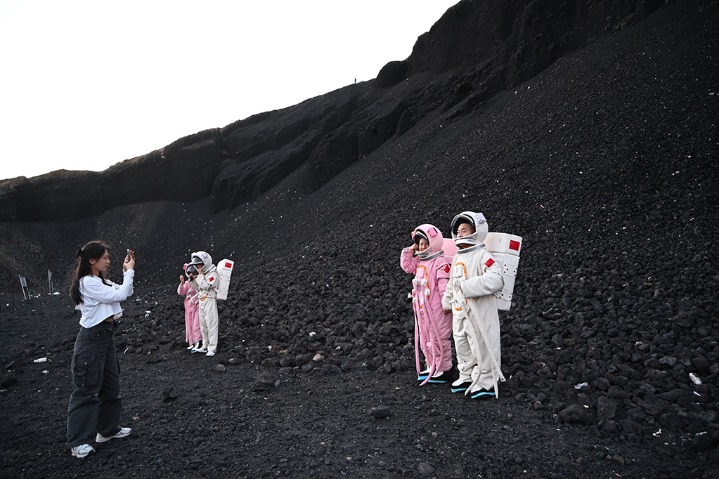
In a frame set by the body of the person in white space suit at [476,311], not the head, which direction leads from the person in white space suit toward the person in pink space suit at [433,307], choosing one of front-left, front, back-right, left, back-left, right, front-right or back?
right

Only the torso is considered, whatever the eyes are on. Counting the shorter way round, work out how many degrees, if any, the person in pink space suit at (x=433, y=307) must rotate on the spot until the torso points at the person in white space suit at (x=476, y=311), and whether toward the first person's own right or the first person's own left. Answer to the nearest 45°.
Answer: approximately 90° to the first person's own left

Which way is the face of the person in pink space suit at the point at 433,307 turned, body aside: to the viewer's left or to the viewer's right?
to the viewer's left

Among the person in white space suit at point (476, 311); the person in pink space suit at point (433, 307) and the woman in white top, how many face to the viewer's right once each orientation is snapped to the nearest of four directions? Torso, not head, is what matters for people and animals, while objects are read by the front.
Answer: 1

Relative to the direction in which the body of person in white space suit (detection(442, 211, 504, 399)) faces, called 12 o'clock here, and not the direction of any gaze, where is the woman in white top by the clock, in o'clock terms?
The woman in white top is roughly at 1 o'clock from the person in white space suit.

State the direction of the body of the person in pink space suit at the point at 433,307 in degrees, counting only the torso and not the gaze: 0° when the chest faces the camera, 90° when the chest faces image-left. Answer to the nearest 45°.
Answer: approximately 45°

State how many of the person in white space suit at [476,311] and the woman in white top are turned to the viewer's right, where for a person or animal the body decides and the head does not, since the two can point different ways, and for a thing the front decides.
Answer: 1

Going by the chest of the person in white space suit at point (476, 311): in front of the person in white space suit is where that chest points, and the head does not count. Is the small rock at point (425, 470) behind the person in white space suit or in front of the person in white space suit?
in front

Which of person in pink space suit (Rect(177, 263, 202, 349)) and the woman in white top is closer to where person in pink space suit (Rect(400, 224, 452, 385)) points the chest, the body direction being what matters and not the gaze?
the woman in white top

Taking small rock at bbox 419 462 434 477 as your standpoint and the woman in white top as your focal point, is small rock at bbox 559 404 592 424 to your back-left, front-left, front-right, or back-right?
back-right

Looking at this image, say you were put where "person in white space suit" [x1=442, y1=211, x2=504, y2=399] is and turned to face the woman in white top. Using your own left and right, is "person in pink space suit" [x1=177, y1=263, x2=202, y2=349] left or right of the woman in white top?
right

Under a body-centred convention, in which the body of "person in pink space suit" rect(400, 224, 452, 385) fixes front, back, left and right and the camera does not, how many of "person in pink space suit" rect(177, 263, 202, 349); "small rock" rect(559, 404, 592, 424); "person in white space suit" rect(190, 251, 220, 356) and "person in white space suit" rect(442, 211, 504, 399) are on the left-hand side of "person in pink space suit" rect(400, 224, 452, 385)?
2

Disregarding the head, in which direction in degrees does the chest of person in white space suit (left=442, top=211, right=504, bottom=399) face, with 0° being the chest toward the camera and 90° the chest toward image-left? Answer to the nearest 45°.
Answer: approximately 45°

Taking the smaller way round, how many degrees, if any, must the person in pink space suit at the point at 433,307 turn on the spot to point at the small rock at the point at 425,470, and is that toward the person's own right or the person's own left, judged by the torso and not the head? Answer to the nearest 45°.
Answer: approximately 45° to the person's own left

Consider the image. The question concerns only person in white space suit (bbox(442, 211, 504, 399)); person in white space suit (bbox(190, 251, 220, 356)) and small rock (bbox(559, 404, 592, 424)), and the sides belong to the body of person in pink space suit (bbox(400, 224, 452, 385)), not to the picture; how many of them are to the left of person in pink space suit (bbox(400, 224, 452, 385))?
2

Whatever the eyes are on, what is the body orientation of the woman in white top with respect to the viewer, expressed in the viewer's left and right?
facing to the right of the viewer

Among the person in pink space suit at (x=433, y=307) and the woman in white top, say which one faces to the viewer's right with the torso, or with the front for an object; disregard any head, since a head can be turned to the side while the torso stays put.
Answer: the woman in white top

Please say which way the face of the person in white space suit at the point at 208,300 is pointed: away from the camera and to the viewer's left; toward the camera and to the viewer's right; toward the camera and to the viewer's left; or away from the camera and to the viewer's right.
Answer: toward the camera and to the viewer's left
